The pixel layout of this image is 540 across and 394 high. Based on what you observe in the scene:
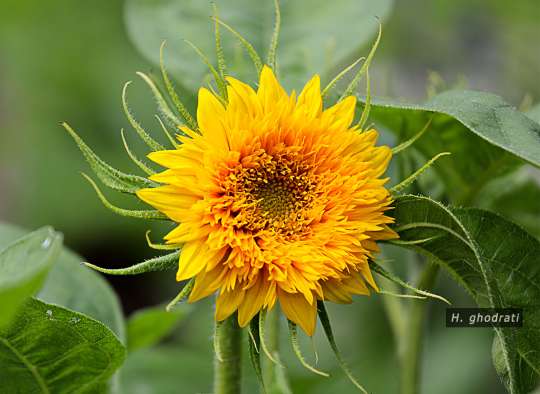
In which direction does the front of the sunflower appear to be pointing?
toward the camera
